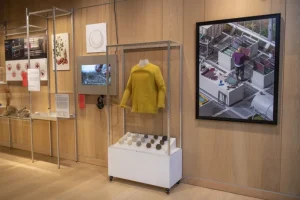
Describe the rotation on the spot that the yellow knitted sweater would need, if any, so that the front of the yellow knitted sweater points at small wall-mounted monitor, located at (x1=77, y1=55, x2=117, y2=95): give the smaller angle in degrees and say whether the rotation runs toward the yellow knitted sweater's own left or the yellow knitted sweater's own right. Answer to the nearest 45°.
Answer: approximately 90° to the yellow knitted sweater's own right

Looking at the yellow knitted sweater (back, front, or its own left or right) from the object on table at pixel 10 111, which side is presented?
right

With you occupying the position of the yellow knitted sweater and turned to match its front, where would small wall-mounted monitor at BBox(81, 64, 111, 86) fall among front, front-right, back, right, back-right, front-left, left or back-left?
right

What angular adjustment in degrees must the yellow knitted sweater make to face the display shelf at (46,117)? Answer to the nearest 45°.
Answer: approximately 90° to its right

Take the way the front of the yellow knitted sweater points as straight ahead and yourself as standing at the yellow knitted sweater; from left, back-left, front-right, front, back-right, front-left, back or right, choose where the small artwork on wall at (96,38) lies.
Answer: right

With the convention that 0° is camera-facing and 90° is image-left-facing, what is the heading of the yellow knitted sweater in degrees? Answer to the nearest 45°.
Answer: approximately 45°
